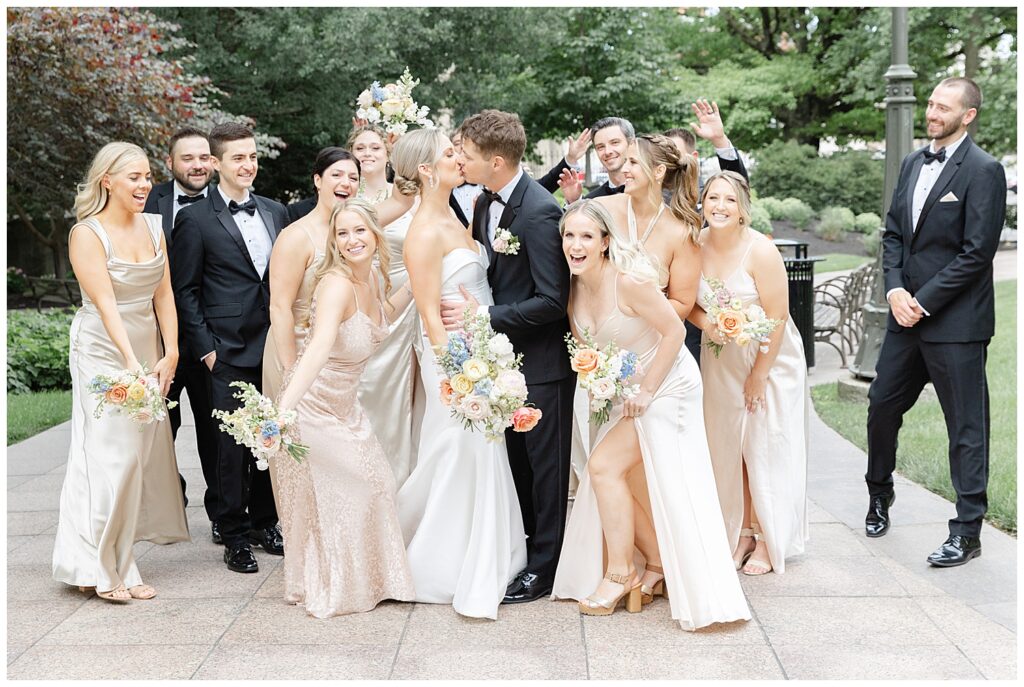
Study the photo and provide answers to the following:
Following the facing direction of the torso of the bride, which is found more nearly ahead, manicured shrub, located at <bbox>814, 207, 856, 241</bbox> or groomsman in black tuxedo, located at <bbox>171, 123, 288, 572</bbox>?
the manicured shrub

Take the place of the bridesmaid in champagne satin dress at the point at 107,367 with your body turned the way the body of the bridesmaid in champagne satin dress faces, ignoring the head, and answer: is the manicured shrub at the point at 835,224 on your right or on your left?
on your left

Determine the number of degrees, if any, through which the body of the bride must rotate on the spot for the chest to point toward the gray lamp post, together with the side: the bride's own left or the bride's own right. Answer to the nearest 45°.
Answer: approximately 45° to the bride's own left

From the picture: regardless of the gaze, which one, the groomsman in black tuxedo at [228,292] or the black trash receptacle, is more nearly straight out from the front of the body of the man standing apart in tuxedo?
the groomsman in black tuxedo

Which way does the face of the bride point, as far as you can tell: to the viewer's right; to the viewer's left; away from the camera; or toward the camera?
to the viewer's right

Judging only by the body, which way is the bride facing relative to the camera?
to the viewer's right
